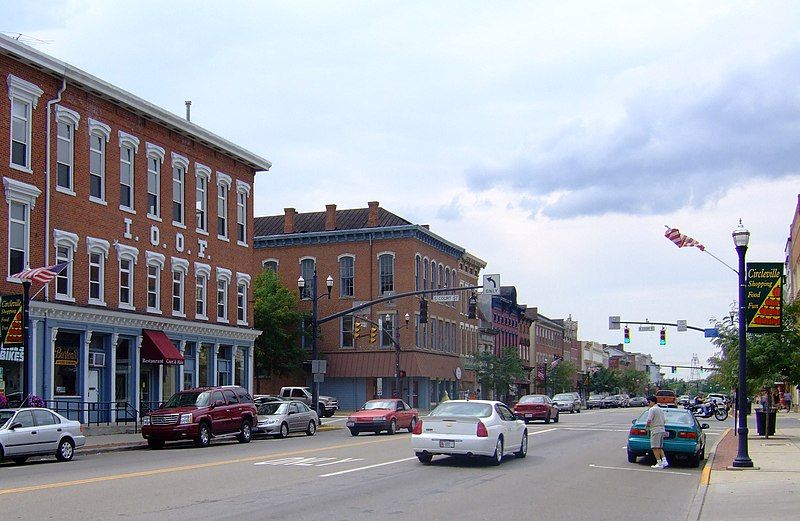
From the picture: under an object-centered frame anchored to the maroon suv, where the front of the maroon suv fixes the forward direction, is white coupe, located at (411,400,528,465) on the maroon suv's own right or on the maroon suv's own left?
on the maroon suv's own left

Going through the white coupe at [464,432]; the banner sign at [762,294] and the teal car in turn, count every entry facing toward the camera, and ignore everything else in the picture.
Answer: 1

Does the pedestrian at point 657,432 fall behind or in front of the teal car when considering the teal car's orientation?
behind

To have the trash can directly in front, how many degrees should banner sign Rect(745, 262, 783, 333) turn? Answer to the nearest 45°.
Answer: approximately 180°

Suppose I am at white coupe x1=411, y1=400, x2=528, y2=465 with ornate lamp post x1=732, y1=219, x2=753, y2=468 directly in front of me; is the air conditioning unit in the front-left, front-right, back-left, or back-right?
back-left

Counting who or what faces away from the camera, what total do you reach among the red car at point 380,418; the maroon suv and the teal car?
1

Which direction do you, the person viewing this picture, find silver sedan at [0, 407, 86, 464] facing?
facing the viewer and to the left of the viewer

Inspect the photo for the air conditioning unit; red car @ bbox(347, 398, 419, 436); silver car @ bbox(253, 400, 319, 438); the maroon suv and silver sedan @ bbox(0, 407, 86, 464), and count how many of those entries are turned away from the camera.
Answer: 0

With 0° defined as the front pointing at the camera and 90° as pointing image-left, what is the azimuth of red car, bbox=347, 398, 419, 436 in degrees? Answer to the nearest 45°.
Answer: approximately 45°

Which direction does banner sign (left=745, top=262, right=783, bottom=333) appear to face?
toward the camera

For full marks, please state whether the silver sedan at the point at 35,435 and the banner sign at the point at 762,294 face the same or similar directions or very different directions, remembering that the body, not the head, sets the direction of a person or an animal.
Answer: same or similar directions

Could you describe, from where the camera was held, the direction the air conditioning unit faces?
facing the viewer and to the right of the viewer

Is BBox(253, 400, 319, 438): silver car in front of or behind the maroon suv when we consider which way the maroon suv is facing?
behind

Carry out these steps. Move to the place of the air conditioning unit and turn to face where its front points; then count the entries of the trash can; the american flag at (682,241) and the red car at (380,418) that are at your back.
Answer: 0

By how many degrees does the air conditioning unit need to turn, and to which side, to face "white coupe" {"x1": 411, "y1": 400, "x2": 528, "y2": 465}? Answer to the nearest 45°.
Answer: approximately 45° to its right

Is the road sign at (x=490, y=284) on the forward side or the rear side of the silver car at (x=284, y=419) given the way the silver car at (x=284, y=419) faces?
on the rear side

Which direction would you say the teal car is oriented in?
away from the camera

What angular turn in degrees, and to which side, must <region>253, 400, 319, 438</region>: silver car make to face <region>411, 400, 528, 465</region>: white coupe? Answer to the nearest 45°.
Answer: approximately 45° to its left

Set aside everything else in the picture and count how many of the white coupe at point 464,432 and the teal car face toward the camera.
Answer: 0
